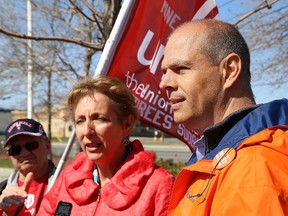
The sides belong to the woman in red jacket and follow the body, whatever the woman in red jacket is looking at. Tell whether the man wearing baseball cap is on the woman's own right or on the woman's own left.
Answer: on the woman's own right

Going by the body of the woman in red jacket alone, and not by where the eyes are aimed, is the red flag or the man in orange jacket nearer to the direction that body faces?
the man in orange jacket

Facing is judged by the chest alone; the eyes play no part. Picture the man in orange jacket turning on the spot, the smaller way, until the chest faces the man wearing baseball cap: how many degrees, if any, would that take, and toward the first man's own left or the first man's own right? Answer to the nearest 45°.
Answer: approximately 90° to the first man's own right

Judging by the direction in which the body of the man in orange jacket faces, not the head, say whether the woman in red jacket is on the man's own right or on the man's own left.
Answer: on the man's own right

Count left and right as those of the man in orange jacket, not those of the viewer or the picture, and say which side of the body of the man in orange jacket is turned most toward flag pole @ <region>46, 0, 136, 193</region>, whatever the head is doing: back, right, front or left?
right

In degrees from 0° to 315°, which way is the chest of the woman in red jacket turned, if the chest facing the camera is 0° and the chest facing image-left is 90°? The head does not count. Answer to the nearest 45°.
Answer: approximately 45°
